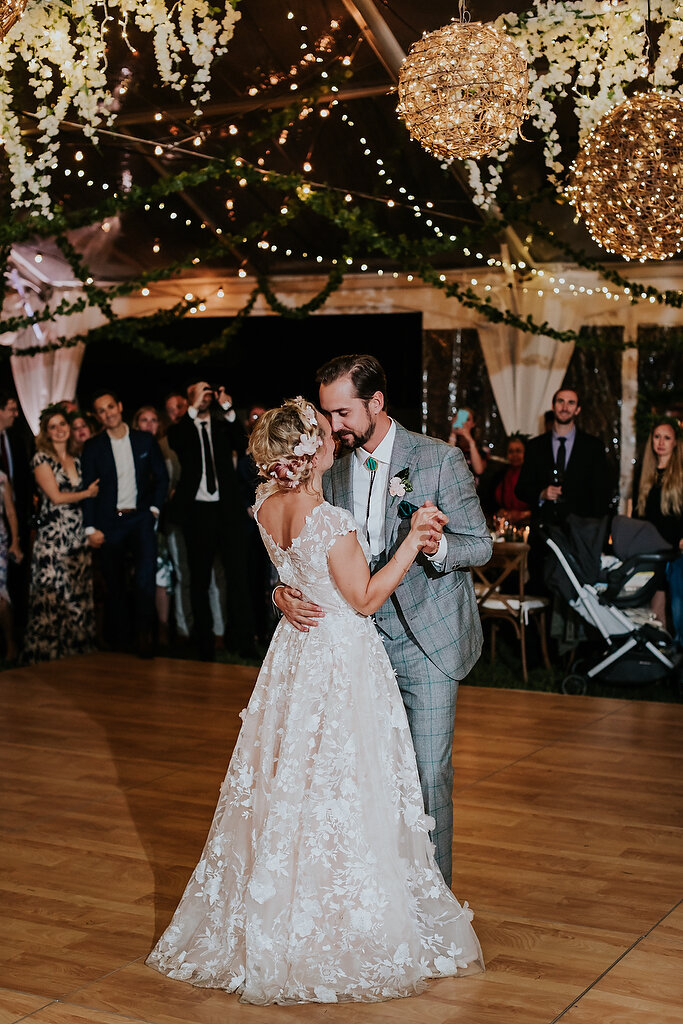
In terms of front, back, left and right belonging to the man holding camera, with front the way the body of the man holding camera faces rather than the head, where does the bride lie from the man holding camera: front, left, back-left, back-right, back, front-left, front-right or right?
front

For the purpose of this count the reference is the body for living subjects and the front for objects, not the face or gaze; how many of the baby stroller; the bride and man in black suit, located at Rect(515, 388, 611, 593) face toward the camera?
1

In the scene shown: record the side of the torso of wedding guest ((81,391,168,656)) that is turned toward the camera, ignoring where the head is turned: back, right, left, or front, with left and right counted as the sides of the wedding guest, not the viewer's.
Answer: front

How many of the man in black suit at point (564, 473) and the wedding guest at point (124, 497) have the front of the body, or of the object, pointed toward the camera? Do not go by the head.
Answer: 2

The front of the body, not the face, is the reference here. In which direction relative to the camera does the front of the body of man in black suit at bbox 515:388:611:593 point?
toward the camera

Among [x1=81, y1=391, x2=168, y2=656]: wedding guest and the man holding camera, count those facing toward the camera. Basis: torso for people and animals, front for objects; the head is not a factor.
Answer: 2

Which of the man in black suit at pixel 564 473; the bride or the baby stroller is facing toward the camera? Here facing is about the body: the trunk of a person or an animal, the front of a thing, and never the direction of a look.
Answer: the man in black suit

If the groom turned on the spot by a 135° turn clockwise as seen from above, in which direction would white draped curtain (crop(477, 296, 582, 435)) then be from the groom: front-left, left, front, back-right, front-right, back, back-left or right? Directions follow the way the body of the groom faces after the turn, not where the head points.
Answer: front

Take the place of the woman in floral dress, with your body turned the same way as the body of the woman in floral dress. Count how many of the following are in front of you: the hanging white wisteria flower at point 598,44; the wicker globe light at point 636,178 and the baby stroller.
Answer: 3

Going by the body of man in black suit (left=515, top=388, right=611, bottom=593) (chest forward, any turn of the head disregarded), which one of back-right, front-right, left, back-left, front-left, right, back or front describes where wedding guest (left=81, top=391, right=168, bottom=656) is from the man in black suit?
right

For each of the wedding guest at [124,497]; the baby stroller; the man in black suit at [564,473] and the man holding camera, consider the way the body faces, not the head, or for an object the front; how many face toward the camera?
3

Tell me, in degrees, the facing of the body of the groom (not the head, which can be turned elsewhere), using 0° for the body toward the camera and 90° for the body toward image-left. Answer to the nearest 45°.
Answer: approximately 45°

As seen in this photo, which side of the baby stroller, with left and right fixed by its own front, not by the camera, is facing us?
right

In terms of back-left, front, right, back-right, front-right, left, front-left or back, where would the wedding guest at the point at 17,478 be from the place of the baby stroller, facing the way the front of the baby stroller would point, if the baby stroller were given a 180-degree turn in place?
front

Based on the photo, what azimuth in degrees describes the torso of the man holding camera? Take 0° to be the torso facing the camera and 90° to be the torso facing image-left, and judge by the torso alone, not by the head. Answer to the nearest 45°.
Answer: approximately 0°
